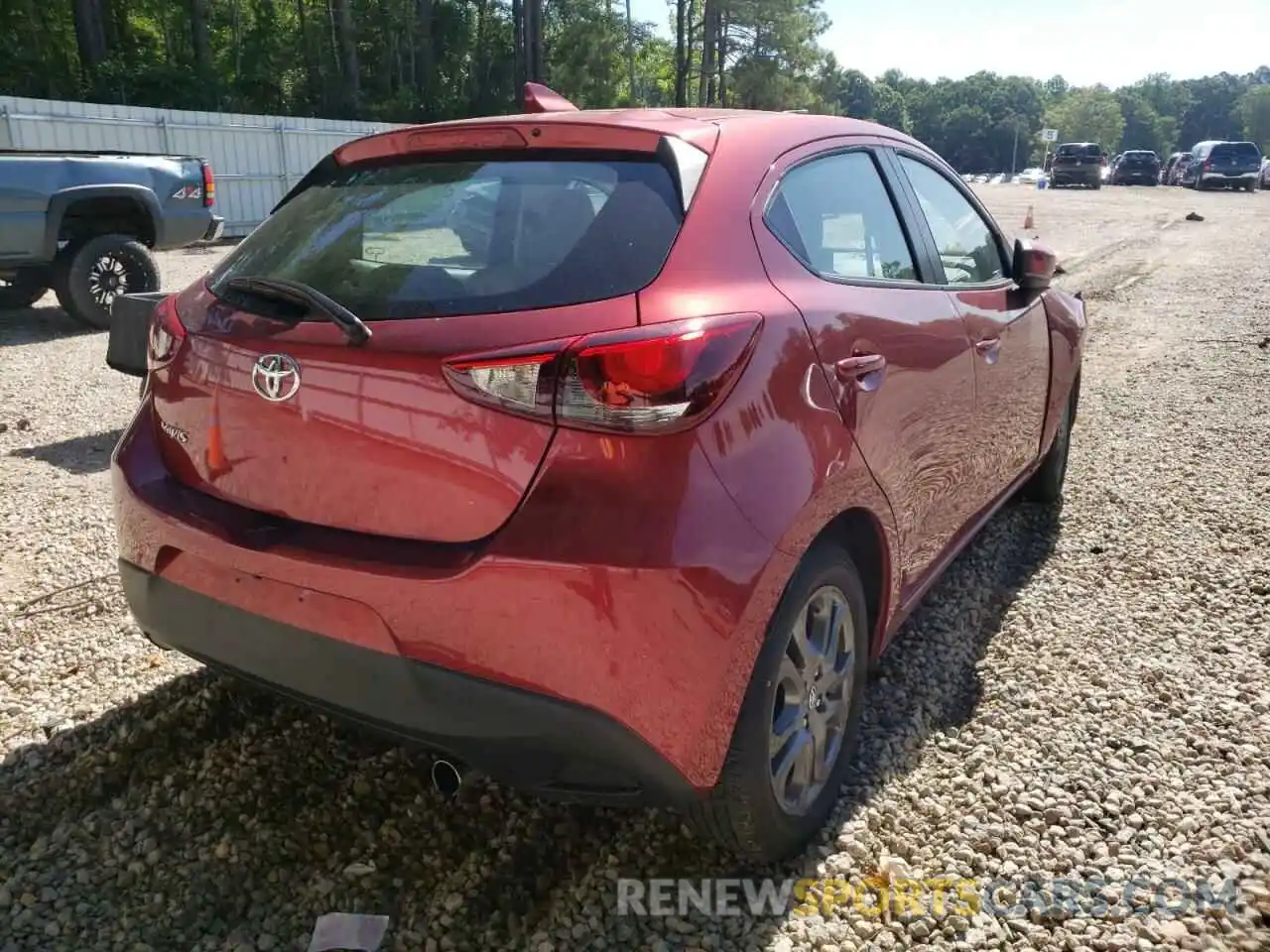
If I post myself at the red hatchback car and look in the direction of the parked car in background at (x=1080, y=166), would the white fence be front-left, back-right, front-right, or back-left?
front-left

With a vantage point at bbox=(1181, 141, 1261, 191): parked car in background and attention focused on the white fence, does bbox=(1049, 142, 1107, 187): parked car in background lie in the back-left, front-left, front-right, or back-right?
front-right

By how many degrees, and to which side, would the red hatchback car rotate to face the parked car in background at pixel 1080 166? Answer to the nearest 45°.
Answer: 0° — it already faces it

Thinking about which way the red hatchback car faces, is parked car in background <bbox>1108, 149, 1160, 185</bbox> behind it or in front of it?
in front

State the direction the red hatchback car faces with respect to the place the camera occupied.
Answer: facing away from the viewer and to the right of the viewer

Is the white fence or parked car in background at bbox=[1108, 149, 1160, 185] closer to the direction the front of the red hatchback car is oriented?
the parked car in background

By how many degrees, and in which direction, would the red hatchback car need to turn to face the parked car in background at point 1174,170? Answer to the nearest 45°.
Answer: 0° — it already faces it
